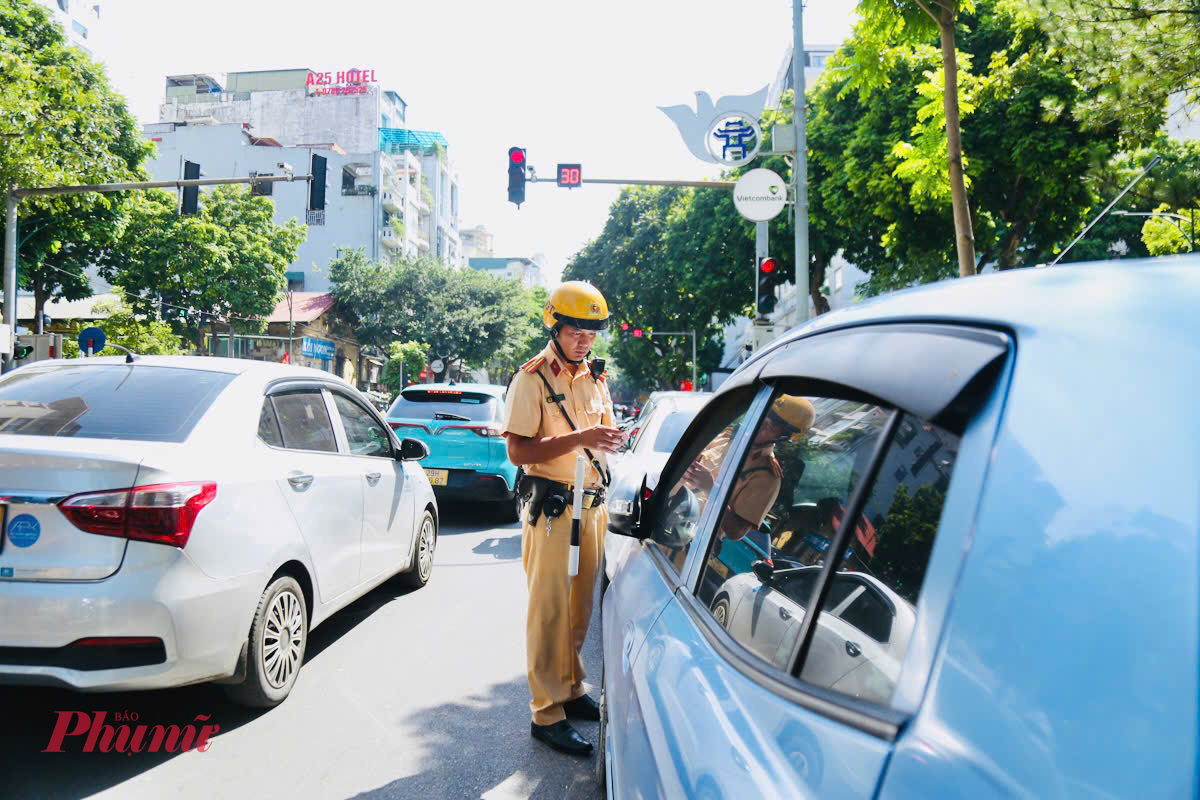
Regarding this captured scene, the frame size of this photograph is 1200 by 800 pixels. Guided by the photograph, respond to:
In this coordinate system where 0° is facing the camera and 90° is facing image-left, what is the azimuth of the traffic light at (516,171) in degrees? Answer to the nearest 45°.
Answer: approximately 0°

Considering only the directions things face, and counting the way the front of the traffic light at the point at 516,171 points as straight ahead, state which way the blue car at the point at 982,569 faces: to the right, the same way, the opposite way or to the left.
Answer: the opposite way

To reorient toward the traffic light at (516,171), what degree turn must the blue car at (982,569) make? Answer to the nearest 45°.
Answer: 0° — it already faces it

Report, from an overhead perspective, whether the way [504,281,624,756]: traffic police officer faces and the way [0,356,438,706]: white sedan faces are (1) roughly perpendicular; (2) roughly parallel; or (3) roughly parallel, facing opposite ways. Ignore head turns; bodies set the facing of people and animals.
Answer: roughly perpendicular

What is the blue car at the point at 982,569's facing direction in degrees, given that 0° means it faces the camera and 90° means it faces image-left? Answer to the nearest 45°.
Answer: approximately 135°

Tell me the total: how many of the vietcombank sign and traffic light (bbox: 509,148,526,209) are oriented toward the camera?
2

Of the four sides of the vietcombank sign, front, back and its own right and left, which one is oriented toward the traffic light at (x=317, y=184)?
right

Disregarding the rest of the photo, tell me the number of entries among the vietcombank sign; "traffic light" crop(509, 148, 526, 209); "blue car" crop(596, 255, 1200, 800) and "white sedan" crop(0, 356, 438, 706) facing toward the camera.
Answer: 2

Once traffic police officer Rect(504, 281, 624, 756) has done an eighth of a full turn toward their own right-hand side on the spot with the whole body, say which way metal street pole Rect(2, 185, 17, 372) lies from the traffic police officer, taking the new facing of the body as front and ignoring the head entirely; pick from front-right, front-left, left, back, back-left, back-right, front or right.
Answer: back-right

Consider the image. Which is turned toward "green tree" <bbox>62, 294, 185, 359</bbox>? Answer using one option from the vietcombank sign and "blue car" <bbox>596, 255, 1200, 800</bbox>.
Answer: the blue car

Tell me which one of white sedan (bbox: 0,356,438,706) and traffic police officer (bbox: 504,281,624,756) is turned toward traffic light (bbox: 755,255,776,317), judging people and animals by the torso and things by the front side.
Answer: the white sedan
